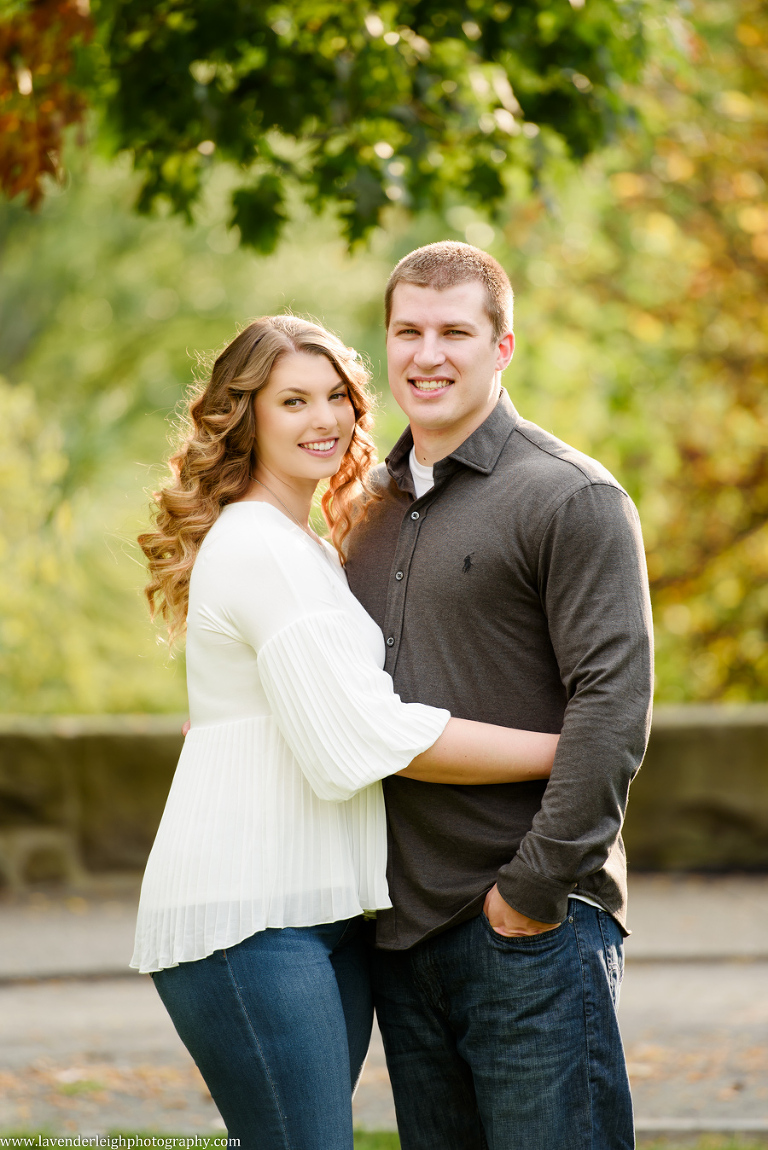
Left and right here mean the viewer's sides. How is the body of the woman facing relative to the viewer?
facing to the right of the viewer

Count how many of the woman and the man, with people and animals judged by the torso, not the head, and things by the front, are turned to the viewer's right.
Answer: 1
